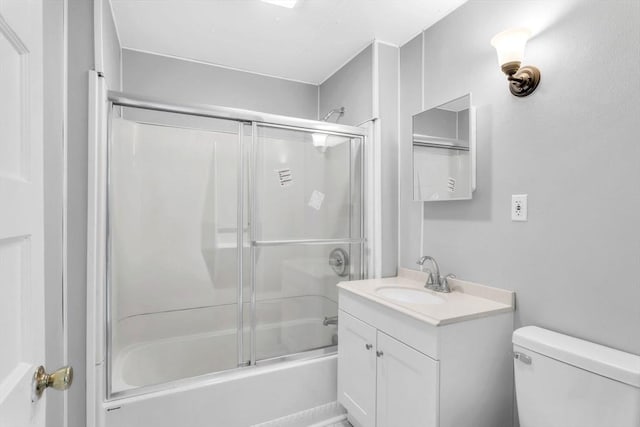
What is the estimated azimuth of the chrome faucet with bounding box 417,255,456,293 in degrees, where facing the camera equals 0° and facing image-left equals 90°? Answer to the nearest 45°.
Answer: approximately 45°

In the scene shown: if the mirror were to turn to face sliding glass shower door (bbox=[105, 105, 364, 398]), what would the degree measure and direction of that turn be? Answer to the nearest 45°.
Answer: approximately 45° to its right

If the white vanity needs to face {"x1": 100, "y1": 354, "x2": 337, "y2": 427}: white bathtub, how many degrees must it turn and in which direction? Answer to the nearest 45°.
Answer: approximately 45° to its right

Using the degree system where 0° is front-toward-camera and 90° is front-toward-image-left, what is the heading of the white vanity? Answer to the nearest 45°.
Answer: approximately 45°

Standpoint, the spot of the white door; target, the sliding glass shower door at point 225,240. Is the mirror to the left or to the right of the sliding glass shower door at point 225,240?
right
